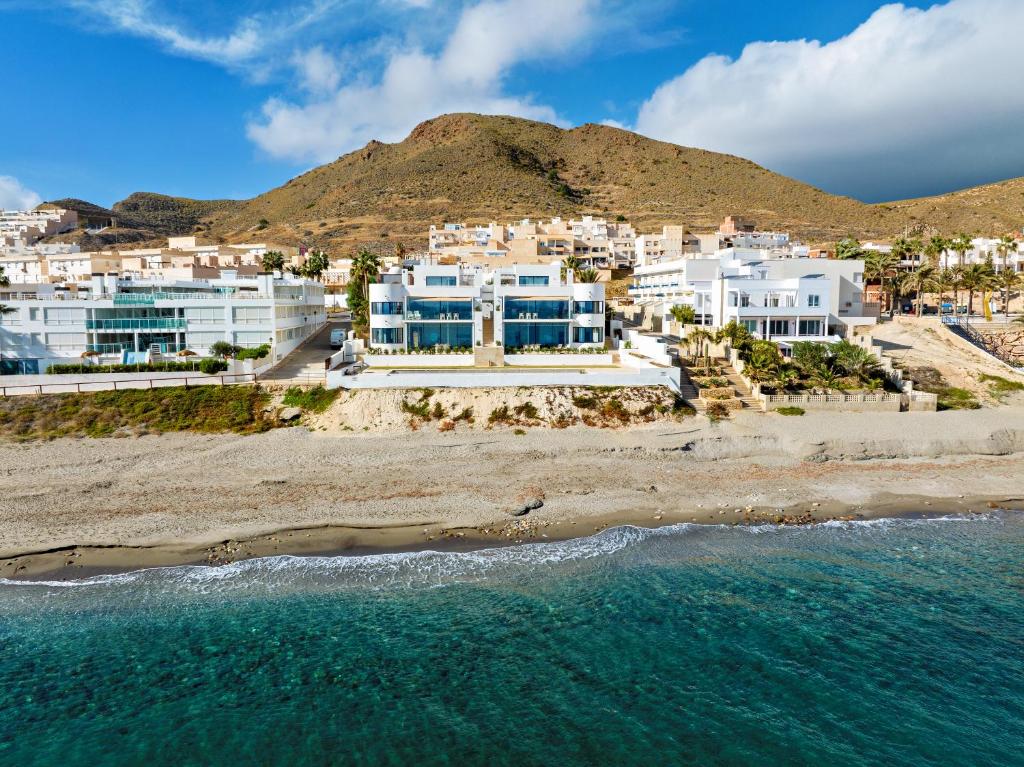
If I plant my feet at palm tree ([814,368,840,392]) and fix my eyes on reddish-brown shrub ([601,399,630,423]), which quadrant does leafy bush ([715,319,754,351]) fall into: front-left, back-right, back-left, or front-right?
front-right

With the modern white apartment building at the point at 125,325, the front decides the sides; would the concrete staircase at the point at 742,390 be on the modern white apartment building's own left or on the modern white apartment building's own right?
on the modern white apartment building's own left

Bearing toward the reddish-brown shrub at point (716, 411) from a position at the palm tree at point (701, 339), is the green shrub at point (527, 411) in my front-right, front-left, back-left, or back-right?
front-right

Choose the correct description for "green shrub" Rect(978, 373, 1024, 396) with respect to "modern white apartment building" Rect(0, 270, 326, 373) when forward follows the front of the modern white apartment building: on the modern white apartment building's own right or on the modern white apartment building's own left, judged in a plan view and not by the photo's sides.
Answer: on the modern white apartment building's own left

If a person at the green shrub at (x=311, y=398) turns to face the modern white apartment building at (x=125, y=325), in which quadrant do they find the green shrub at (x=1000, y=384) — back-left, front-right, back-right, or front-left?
back-right

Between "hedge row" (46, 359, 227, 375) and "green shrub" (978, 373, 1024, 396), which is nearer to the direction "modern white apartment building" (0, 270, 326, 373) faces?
the hedge row

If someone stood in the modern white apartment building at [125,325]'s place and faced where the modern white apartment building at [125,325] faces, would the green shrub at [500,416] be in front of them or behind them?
in front

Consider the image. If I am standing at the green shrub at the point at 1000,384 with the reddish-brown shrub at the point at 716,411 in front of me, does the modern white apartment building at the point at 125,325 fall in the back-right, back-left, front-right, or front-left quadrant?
front-right

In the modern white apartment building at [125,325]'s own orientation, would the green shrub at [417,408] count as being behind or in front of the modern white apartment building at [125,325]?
in front

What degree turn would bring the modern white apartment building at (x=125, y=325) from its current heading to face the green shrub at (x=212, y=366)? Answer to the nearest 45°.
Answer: approximately 45° to its left

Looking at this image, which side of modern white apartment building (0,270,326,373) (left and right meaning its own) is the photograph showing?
front

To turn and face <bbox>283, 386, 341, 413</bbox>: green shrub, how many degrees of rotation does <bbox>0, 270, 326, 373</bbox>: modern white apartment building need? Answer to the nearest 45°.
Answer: approximately 45° to its left

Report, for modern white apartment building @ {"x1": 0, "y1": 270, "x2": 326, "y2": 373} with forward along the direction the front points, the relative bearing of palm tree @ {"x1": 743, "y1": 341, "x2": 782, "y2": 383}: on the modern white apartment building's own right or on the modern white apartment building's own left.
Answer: on the modern white apartment building's own left

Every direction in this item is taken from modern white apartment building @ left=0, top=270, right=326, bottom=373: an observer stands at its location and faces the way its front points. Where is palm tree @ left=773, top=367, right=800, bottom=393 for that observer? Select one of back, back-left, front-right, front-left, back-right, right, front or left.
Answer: front-left

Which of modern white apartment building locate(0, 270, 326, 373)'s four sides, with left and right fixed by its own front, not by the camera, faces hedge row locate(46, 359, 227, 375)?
front
